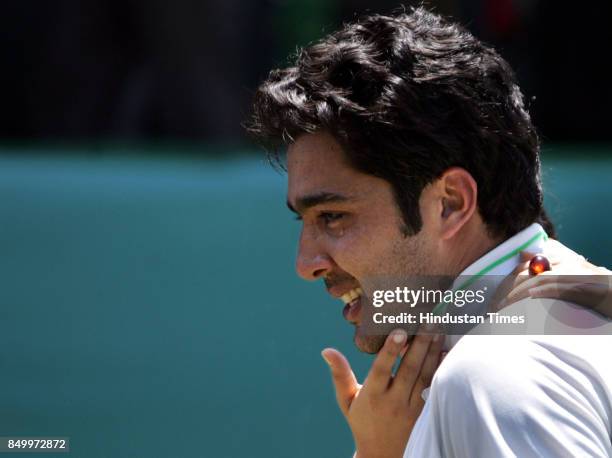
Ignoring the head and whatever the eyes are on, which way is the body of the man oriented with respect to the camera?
to the viewer's left

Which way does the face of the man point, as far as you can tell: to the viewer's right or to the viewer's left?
to the viewer's left
